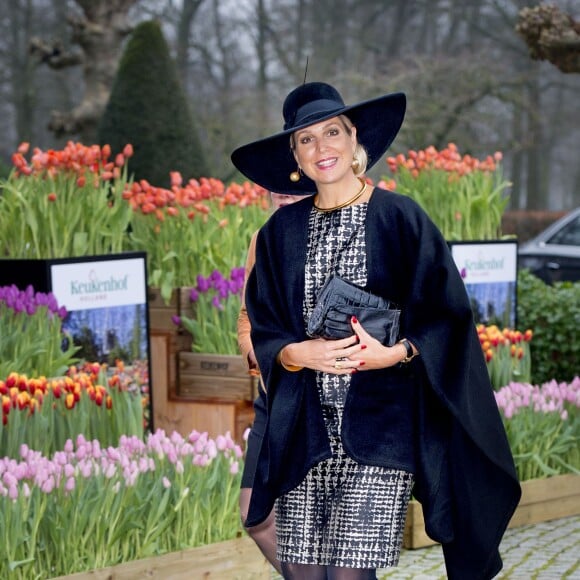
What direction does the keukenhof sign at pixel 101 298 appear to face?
toward the camera

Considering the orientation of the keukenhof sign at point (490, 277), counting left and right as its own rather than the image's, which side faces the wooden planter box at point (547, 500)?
front

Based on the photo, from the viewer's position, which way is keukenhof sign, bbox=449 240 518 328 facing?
facing the viewer

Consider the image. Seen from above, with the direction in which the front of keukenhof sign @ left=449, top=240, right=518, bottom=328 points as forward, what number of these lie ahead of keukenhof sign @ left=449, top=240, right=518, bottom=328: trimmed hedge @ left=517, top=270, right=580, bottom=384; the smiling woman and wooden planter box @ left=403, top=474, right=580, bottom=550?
2

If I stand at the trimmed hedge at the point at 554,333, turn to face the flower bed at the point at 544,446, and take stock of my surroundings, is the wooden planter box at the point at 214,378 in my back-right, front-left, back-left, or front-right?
front-right

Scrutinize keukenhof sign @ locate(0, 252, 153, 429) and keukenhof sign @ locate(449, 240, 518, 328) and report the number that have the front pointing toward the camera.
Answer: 2

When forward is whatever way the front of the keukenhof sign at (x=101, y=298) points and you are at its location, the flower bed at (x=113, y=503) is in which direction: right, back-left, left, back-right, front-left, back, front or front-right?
front

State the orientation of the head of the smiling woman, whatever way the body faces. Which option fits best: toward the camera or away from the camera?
toward the camera

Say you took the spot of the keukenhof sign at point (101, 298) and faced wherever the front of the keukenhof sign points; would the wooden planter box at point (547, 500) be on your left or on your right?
on your left

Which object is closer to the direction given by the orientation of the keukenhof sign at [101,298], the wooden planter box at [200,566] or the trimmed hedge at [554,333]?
the wooden planter box

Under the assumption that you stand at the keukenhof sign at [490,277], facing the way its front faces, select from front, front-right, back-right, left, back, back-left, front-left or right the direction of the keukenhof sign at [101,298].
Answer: front-right

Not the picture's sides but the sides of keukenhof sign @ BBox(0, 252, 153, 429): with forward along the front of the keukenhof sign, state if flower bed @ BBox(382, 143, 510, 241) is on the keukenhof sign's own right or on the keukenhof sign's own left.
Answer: on the keukenhof sign's own left
